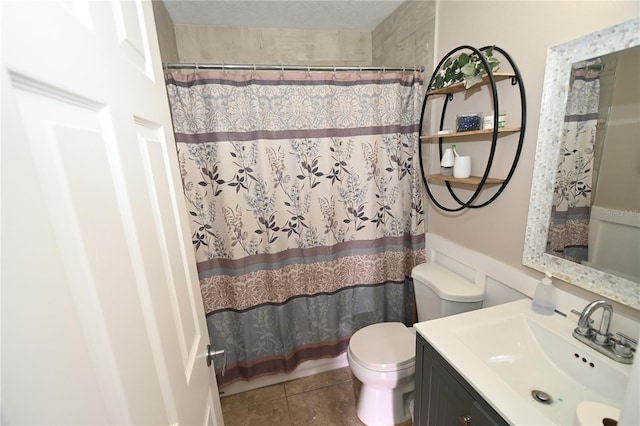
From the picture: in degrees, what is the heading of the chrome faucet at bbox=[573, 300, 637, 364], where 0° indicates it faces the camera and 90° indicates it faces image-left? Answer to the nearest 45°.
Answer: approximately 45°

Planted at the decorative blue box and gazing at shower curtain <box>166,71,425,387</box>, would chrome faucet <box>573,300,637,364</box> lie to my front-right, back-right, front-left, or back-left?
back-left

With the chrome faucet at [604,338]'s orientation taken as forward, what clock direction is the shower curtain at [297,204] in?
The shower curtain is roughly at 1 o'clock from the chrome faucet.

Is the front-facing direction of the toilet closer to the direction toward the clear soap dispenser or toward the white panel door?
the white panel door

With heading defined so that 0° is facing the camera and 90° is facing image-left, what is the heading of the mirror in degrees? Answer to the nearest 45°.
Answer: approximately 45°

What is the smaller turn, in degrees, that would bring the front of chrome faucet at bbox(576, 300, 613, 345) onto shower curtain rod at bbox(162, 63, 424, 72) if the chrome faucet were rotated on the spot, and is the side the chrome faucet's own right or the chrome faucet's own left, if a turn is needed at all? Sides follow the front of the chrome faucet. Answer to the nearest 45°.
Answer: approximately 45° to the chrome faucet's own right
